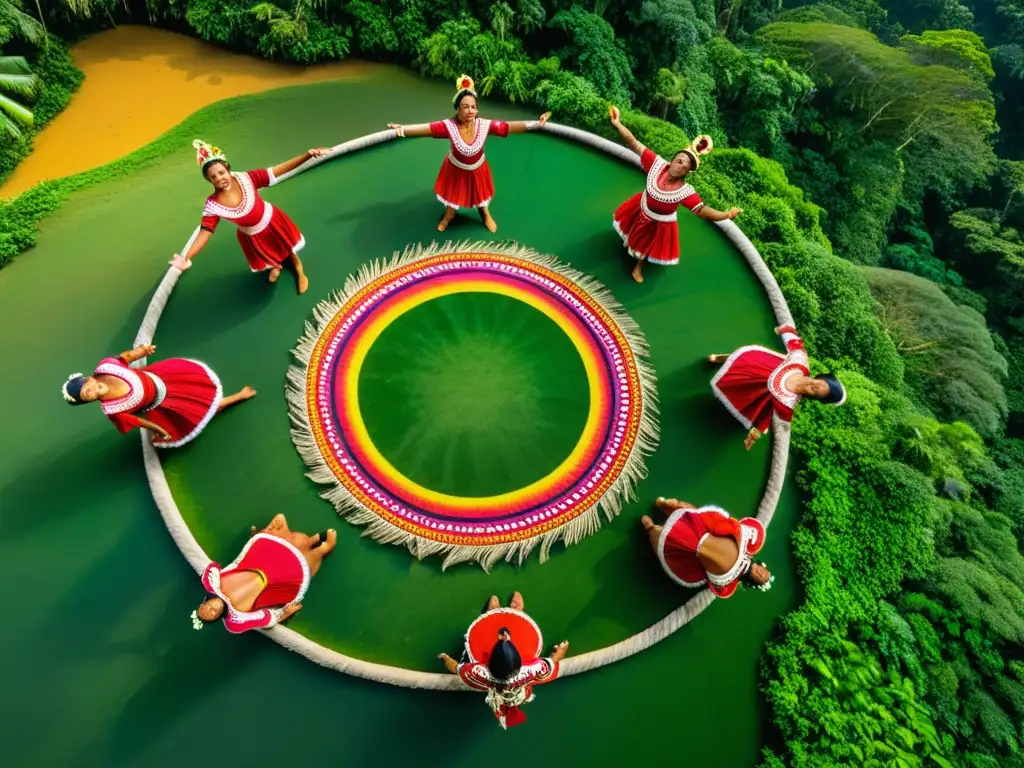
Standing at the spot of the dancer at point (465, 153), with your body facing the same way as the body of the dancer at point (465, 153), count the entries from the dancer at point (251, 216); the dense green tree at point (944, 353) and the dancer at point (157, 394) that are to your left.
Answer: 1

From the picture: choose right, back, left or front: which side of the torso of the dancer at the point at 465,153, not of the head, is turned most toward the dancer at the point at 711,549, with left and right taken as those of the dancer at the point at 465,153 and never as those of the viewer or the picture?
front

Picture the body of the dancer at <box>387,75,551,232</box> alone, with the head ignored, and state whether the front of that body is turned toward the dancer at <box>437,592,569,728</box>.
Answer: yes

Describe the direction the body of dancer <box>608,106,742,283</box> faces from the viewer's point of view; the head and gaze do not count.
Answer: toward the camera

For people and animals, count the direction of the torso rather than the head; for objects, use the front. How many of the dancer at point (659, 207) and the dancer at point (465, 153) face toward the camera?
2

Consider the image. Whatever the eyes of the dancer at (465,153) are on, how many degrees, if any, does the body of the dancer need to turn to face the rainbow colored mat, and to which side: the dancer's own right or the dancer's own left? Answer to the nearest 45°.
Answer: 0° — they already face it

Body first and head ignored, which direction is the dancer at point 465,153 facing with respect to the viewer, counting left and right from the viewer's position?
facing the viewer

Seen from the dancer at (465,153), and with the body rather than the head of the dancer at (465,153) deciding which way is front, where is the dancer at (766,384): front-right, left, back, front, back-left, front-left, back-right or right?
front-left

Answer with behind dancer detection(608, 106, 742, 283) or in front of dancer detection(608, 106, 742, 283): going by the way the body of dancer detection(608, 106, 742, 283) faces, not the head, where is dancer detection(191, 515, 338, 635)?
in front

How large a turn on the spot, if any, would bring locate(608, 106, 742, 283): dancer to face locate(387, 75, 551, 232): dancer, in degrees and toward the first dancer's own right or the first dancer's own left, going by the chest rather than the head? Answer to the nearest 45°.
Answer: approximately 90° to the first dancer's own right

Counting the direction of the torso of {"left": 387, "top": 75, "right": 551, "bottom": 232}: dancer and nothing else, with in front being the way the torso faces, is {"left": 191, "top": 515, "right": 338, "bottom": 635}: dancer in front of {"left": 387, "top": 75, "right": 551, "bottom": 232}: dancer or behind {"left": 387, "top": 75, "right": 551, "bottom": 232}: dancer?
in front
